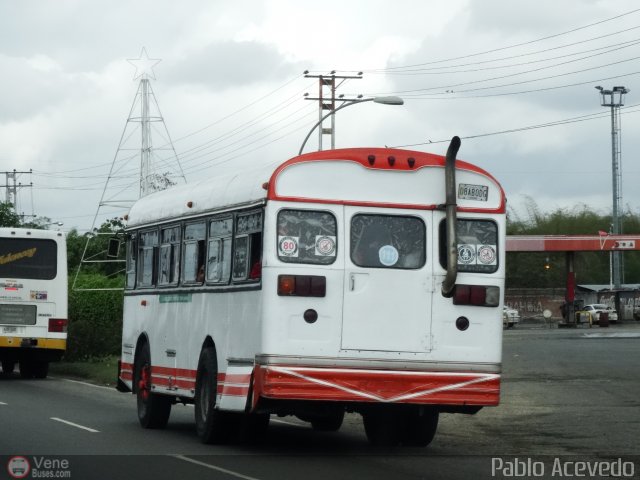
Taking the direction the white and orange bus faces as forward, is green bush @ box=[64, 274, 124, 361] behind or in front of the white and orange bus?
in front

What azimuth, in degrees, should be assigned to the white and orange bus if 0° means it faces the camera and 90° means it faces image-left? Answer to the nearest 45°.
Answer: approximately 135°
